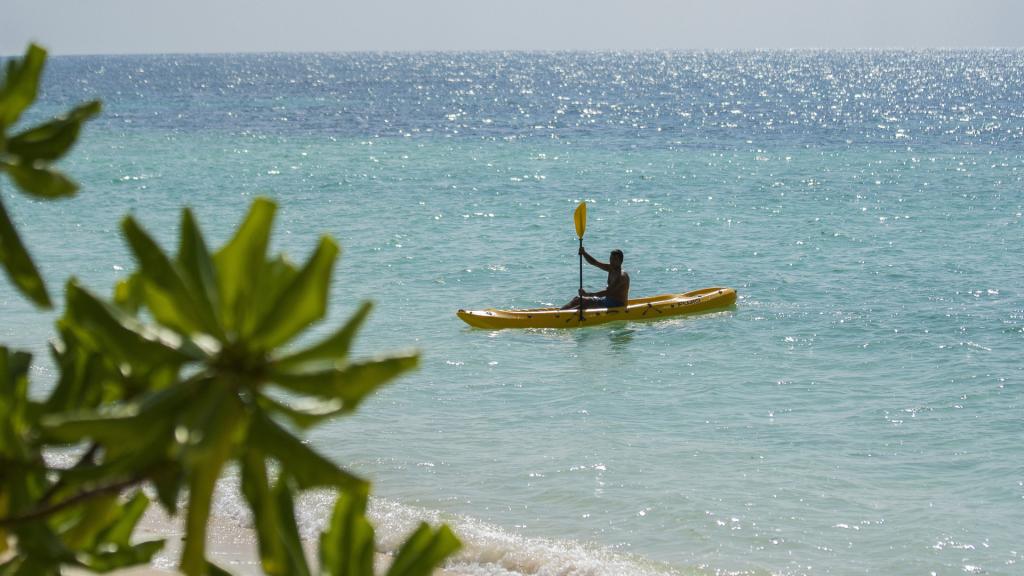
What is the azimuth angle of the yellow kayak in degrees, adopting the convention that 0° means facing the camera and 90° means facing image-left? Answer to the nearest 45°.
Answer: approximately 90°

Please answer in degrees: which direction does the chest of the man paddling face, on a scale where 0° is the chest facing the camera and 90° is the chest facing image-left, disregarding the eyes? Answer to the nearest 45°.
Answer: approximately 90°
